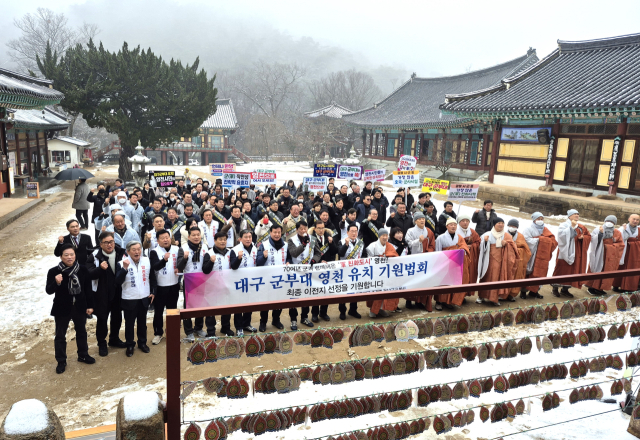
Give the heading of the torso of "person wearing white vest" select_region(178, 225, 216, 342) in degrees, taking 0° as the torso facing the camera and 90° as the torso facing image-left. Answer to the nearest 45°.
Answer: approximately 0°

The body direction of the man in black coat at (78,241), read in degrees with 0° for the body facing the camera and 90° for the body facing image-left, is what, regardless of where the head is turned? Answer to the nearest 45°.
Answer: approximately 0°

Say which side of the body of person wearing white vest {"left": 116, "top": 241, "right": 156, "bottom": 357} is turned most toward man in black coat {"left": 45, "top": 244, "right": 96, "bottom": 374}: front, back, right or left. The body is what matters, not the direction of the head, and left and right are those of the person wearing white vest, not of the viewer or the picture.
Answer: right

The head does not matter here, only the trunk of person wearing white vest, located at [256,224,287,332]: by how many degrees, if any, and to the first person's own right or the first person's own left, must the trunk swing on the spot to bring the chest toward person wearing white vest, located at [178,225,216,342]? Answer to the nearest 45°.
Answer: approximately 90° to the first person's own right

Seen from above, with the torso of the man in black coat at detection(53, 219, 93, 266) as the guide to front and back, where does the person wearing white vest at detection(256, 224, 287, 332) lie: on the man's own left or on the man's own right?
on the man's own left

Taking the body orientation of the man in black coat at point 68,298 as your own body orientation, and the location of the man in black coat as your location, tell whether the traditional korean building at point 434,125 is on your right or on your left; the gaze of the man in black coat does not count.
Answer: on your left

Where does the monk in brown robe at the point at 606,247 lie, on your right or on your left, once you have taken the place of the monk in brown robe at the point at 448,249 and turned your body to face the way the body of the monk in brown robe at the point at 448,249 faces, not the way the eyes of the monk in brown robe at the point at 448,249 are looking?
on your left

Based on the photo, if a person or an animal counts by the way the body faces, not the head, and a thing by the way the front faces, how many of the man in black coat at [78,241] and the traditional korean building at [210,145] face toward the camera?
2

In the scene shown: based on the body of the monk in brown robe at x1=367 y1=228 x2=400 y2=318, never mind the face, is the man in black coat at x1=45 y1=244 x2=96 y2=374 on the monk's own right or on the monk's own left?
on the monk's own right
